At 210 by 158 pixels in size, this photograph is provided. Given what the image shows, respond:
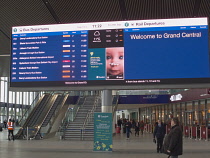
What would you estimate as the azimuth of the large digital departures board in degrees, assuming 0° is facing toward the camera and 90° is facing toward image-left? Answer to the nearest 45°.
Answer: approximately 0°

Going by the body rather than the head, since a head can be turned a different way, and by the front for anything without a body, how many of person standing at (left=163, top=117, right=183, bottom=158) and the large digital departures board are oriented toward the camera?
1

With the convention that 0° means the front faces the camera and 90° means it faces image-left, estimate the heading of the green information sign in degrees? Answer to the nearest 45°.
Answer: approximately 0°

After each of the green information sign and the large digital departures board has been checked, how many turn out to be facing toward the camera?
2
